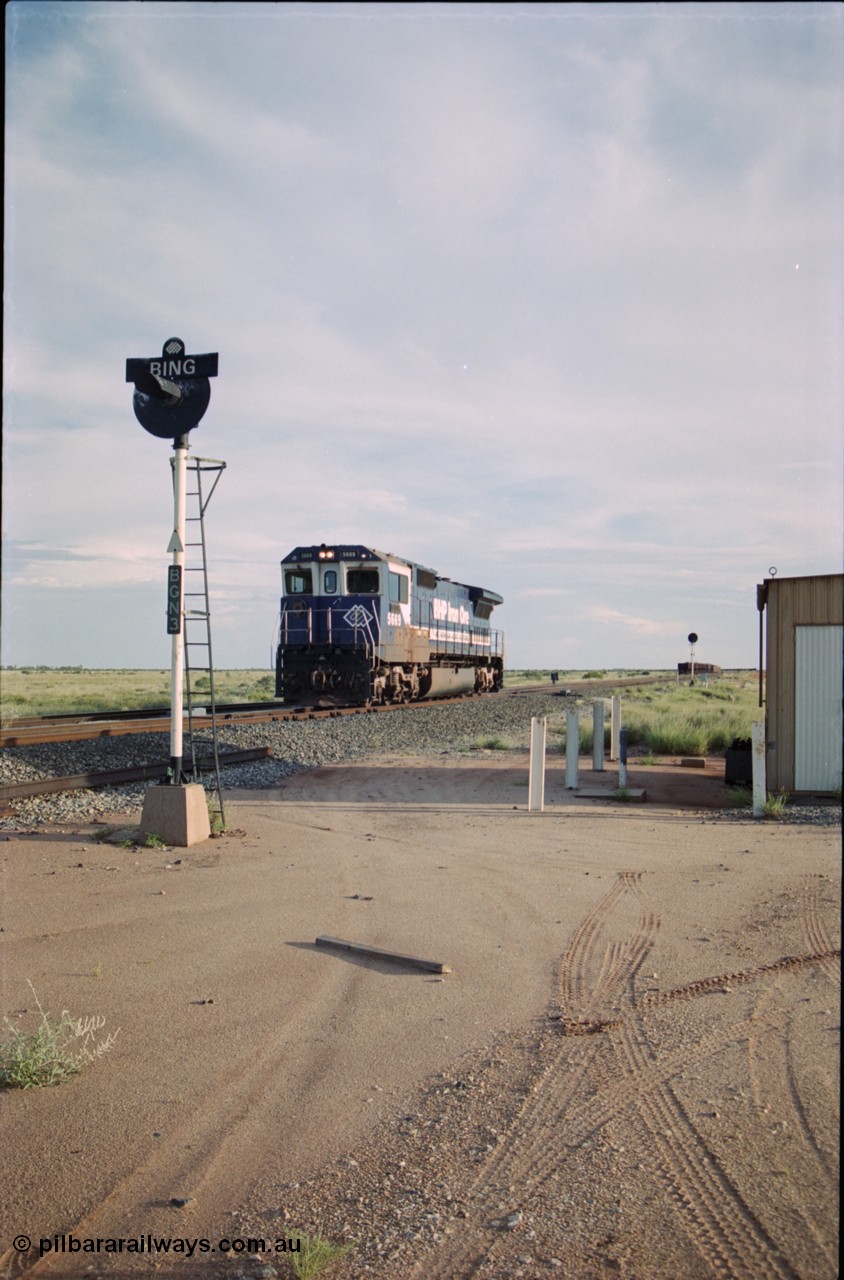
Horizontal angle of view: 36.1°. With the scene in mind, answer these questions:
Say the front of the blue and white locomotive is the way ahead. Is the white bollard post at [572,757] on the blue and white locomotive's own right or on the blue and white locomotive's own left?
on the blue and white locomotive's own left

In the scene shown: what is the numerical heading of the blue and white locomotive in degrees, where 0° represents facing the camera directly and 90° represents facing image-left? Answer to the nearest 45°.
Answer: approximately 45°

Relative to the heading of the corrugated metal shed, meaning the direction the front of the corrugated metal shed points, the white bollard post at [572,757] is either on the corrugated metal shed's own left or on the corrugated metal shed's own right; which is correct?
on the corrugated metal shed's own right

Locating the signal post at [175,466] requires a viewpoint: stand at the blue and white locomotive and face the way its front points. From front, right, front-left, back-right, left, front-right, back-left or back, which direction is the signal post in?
front-left

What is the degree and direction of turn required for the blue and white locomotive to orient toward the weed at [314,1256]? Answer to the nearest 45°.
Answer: approximately 45° to its left

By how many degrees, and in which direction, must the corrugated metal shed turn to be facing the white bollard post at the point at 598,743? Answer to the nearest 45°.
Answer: approximately 135° to its right

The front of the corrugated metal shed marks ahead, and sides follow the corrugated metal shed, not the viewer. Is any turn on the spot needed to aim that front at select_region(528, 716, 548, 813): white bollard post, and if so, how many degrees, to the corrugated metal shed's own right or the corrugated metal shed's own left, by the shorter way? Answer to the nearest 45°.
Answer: approximately 45° to the corrugated metal shed's own right
